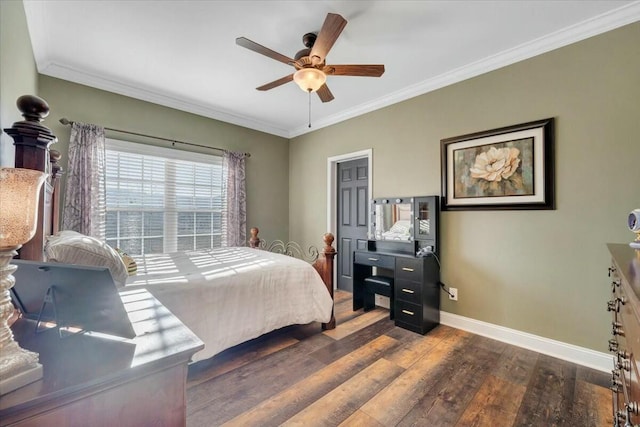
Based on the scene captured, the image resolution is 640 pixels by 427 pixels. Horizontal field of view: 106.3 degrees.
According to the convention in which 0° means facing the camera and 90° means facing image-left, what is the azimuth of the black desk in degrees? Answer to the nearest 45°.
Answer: approximately 45°

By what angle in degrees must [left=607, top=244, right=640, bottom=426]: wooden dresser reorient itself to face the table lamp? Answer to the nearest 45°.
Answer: approximately 45° to its left

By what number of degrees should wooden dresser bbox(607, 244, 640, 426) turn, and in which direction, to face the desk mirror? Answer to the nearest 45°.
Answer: approximately 45° to its right

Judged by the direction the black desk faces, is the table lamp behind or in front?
in front

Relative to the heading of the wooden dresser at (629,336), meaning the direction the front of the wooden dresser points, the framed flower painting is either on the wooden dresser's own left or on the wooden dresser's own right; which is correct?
on the wooden dresser's own right

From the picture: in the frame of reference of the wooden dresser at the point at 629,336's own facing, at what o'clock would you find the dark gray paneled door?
The dark gray paneled door is roughly at 1 o'clock from the wooden dresser.

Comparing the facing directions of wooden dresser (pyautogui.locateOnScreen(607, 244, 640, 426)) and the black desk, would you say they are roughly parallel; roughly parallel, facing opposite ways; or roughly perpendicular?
roughly perpendicular

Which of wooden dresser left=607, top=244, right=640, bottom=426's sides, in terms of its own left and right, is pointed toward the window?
front

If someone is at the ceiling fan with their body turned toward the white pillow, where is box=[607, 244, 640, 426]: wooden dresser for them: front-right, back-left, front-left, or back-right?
back-left

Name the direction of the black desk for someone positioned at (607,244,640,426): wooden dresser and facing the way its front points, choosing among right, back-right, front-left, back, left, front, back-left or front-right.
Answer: front-right

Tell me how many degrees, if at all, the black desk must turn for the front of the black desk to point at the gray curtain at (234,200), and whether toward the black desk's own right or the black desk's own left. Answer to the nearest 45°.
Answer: approximately 45° to the black desk's own right

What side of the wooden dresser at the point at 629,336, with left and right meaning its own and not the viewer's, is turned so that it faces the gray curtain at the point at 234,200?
front

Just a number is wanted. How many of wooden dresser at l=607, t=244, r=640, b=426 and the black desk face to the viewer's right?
0

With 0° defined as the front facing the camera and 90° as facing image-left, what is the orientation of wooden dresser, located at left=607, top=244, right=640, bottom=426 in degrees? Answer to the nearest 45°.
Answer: approximately 90°

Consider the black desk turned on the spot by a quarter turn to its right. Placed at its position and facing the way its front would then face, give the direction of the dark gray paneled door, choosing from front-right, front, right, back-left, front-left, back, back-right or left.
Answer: front

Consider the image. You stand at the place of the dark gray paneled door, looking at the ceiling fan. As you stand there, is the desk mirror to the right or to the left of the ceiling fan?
left
